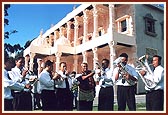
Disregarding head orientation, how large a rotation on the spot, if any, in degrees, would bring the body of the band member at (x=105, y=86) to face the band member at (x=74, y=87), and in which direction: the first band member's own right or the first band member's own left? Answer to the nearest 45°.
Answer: approximately 45° to the first band member's own right

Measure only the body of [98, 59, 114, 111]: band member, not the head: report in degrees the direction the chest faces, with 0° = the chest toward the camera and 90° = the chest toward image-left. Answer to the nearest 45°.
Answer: approximately 45°

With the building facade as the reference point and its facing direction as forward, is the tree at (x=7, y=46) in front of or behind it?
in front

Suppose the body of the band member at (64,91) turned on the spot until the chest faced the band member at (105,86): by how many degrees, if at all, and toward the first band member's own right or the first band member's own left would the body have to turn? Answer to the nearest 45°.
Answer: approximately 45° to the first band member's own left

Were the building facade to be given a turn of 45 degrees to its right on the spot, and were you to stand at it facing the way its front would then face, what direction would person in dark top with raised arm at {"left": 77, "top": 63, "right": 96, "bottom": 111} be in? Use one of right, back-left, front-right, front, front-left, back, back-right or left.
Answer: left
